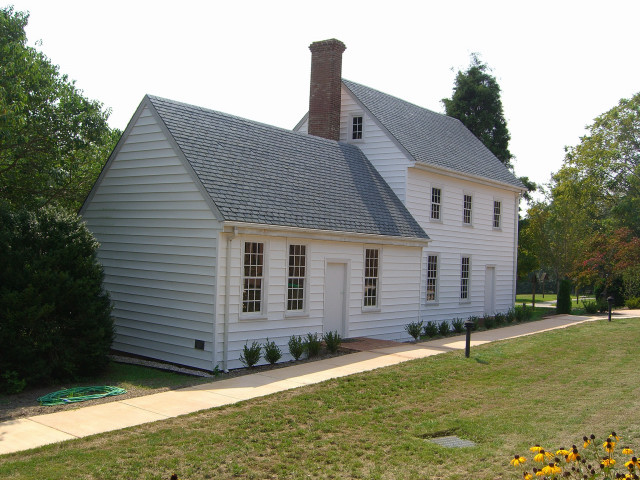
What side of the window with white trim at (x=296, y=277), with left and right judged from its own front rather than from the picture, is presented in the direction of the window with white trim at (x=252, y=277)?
right

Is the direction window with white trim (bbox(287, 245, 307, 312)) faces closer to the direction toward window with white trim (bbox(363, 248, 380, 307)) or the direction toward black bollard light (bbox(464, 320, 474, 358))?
the black bollard light

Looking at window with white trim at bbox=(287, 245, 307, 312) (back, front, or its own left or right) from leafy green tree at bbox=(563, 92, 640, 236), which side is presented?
left

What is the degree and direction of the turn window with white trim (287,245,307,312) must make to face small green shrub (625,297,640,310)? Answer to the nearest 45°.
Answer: approximately 90° to its left

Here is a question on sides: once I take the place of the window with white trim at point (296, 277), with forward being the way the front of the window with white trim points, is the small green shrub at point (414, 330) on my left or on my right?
on my left

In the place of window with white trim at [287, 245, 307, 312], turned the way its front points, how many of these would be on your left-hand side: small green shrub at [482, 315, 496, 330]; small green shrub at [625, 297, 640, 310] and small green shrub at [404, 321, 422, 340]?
3

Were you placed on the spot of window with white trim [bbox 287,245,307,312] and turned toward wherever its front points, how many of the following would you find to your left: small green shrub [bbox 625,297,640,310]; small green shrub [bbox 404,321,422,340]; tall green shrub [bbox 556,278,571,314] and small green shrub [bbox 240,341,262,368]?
3

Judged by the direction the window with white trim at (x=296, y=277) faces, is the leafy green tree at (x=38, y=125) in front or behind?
behind

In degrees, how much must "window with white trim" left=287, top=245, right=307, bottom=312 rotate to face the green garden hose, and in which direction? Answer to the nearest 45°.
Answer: approximately 90° to its right

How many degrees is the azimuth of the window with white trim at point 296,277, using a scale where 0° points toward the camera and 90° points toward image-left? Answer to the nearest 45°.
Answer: approximately 315°
